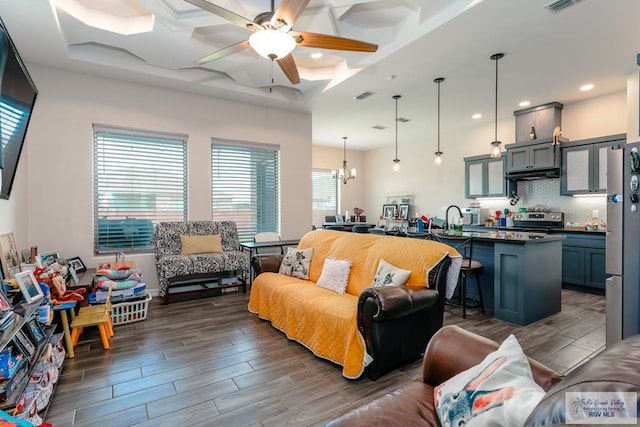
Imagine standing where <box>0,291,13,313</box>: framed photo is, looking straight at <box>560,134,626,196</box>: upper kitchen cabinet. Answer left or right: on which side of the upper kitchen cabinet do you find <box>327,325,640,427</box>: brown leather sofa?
right

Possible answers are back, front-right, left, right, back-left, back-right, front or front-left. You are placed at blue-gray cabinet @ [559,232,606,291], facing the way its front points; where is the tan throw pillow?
front

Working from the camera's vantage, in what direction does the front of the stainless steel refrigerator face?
facing the viewer and to the left of the viewer

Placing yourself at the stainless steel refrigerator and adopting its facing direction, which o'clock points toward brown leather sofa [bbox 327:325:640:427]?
The brown leather sofa is roughly at 11 o'clock from the stainless steel refrigerator.

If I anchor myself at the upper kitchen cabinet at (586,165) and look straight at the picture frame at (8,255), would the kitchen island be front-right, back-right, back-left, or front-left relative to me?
front-left

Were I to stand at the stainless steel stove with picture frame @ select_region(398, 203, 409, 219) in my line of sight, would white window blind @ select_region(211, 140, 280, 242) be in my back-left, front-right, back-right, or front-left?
front-left

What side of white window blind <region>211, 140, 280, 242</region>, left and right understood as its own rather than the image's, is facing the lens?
front

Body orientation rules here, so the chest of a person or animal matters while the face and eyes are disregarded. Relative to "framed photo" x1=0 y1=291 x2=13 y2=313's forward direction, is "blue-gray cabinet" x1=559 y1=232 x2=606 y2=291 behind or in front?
in front

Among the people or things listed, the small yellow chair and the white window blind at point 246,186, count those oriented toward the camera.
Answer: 1

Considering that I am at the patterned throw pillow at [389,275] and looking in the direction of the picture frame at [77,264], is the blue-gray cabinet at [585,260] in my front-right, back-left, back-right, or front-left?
back-right

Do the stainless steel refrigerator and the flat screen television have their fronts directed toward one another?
yes

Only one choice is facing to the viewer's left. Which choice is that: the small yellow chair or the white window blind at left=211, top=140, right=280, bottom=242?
the small yellow chair

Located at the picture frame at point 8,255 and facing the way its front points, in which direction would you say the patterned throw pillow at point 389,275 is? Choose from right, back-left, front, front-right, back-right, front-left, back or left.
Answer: front

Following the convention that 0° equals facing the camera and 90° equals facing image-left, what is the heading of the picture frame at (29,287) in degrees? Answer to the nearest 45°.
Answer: approximately 315°

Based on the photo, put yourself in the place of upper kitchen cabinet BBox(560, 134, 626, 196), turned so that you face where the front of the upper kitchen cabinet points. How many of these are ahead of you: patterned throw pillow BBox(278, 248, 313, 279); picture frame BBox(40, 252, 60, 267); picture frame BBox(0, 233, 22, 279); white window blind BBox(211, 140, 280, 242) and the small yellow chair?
5
